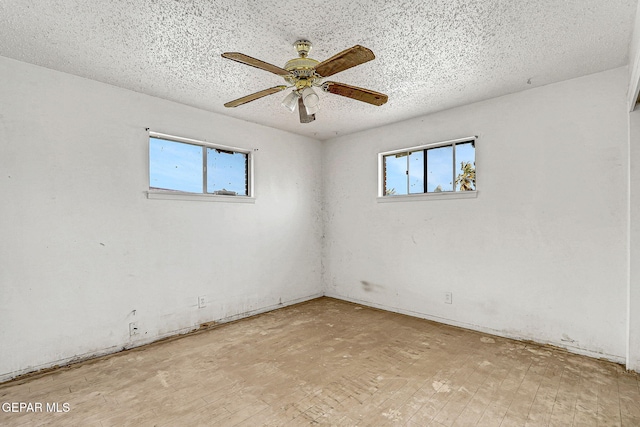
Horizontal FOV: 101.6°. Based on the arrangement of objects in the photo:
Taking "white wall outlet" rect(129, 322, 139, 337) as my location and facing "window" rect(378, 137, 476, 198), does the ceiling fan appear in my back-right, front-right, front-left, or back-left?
front-right

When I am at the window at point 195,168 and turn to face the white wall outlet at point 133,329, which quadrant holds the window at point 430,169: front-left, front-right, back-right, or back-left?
back-left

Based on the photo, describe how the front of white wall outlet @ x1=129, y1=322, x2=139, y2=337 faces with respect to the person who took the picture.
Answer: facing the viewer and to the right of the viewer

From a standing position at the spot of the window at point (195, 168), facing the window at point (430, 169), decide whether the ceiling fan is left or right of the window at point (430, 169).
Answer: right

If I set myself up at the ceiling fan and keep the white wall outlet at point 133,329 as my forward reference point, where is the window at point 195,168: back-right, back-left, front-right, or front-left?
front-right

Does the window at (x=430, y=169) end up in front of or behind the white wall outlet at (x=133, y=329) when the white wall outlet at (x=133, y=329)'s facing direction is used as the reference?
in front
